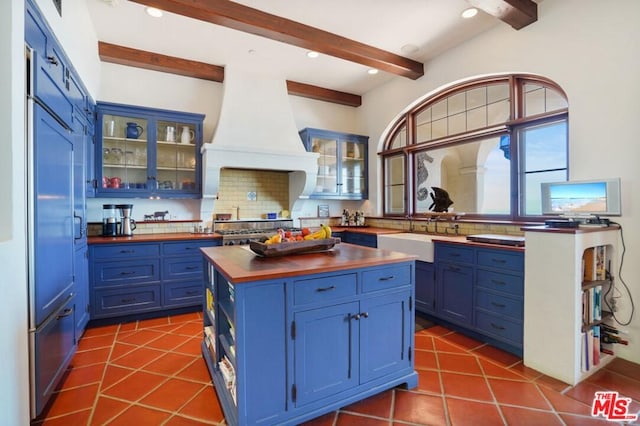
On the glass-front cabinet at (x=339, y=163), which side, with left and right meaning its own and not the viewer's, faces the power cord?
front

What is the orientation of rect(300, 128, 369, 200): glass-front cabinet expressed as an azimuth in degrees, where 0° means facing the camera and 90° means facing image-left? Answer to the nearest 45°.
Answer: approximately 315°

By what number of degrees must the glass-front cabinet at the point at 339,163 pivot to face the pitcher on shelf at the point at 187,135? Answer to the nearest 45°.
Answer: approximately 90° to its right

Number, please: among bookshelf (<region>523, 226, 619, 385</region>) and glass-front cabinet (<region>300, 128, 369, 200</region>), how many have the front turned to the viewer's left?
0

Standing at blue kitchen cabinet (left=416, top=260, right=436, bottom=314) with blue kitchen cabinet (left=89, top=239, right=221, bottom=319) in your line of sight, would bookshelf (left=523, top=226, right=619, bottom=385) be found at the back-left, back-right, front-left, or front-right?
back-left

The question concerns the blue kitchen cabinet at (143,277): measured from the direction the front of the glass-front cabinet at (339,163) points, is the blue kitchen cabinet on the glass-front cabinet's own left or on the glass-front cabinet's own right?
on the glass-front cabinet's own right

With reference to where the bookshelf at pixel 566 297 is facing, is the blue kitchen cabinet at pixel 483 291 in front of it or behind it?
behind

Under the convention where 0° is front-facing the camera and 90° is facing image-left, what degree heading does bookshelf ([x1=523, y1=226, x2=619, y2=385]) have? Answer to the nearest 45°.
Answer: approximately 315°

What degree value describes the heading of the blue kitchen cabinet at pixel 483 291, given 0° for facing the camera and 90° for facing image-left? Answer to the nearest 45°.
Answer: approximately 45°

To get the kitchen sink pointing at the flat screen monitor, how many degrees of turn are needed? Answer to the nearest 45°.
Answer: approximately 90° to its left

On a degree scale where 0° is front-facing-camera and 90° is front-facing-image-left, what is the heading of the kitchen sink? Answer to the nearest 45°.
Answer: approximately 45°

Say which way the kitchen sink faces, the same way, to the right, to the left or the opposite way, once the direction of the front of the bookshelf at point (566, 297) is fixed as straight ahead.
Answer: to the right

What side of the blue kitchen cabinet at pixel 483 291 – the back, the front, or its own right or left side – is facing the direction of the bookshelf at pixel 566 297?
left
